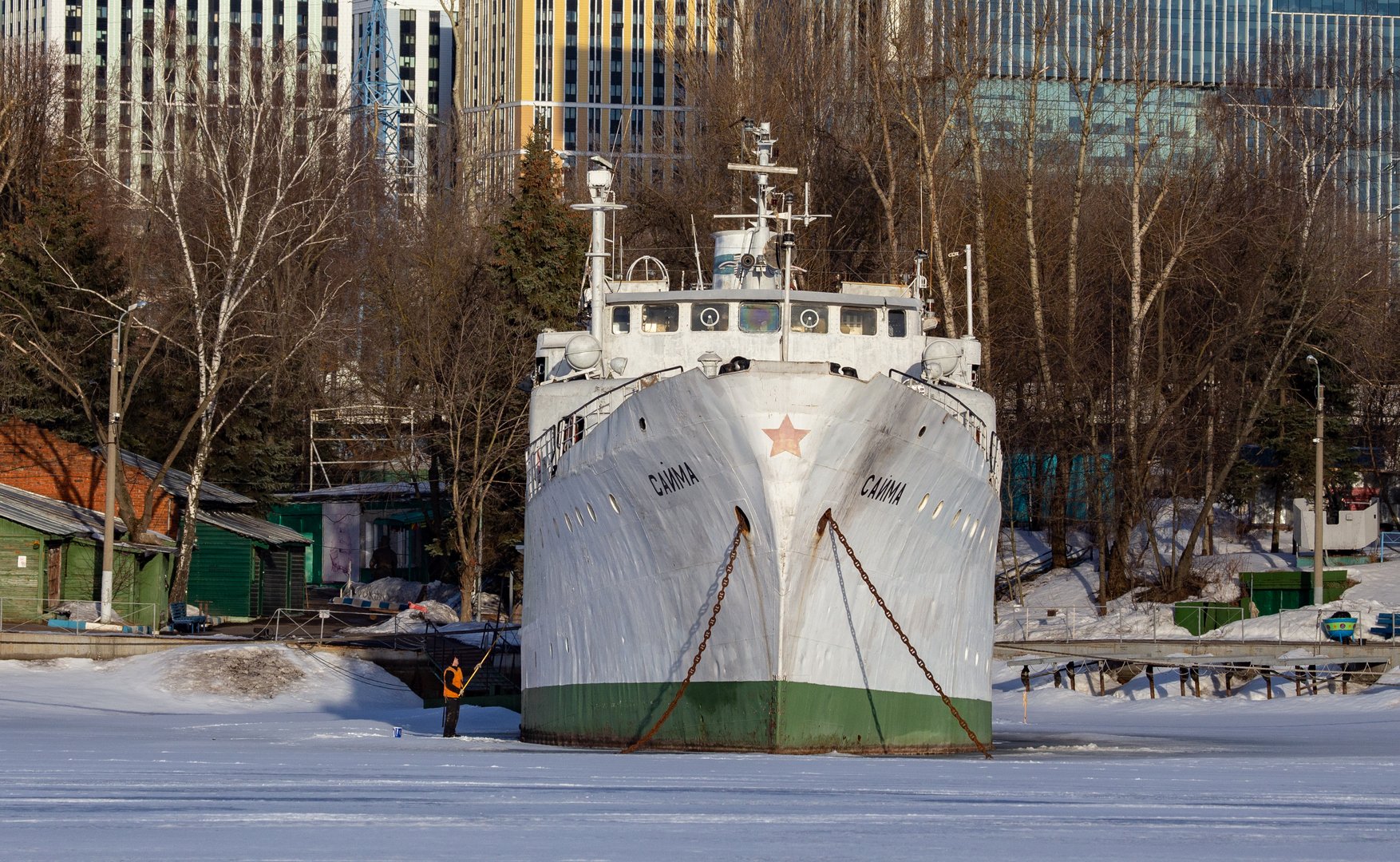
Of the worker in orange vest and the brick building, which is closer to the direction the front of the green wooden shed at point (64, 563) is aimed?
the worker in orange vest

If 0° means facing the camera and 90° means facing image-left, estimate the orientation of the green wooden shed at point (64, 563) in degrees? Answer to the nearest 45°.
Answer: approximately 315°

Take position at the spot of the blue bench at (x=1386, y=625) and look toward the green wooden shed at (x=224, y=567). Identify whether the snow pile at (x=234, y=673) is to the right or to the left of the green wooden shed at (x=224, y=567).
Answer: left

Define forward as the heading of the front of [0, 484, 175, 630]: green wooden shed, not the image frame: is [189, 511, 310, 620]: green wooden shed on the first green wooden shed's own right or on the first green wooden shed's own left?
on the first green wooden shed's own left

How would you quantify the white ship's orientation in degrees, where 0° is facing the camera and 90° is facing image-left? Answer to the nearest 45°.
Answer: approximately 0°

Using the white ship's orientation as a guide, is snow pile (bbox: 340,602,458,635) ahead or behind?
behind

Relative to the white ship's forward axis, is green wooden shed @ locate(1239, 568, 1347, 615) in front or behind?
behind
